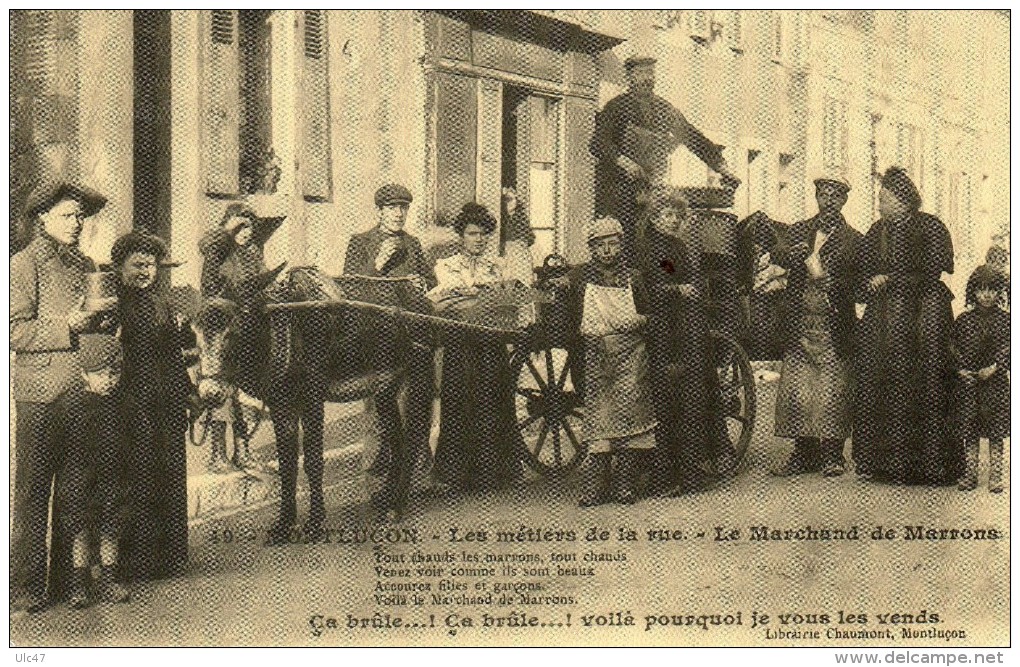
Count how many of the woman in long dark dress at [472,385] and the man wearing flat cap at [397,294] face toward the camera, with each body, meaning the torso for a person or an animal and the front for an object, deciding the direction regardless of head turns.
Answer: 2

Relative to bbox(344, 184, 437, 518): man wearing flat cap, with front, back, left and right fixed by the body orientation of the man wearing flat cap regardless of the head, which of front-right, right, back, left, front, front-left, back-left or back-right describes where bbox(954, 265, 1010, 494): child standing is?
left

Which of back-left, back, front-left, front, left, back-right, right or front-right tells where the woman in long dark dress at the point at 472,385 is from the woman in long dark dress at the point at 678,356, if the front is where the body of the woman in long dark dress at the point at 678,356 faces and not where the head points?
back-right

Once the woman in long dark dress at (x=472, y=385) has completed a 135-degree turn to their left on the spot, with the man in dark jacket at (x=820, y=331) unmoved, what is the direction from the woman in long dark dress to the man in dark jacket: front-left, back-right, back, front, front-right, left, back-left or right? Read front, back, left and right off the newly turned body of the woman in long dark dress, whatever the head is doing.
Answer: front-right

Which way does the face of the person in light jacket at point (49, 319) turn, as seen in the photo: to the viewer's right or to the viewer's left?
to the viewer's right

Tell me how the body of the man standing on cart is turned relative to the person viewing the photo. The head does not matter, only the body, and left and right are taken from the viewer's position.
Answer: facing the viewer and to the right of the viewer
